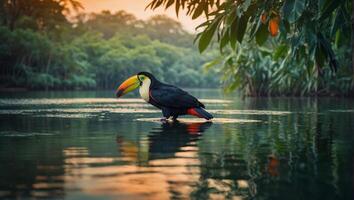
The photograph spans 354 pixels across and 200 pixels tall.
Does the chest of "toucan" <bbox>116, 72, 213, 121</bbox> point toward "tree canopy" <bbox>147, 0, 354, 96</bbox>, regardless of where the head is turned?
no

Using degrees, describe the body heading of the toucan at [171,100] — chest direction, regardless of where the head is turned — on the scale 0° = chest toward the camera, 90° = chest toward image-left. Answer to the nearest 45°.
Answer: approximately 90°
